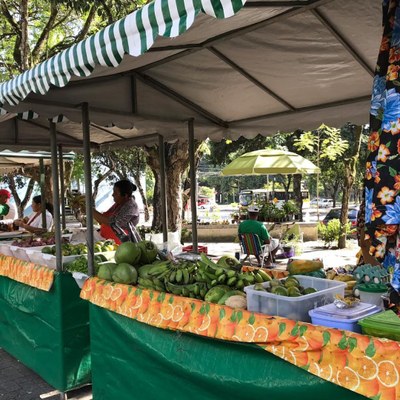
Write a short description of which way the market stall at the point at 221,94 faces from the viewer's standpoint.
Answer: facing the viewer and to the left of the viewer

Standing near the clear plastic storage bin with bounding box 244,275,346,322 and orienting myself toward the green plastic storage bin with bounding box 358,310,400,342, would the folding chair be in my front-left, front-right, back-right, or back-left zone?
back-left

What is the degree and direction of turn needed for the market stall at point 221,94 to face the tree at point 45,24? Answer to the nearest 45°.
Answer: approximately 90° to its right

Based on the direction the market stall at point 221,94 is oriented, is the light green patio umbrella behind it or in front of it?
behind

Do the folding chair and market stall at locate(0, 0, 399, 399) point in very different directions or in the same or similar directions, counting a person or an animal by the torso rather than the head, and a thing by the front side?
very different directions

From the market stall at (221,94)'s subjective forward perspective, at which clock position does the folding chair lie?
The folding chair is roughly at 5 o'clock from the market stall.
